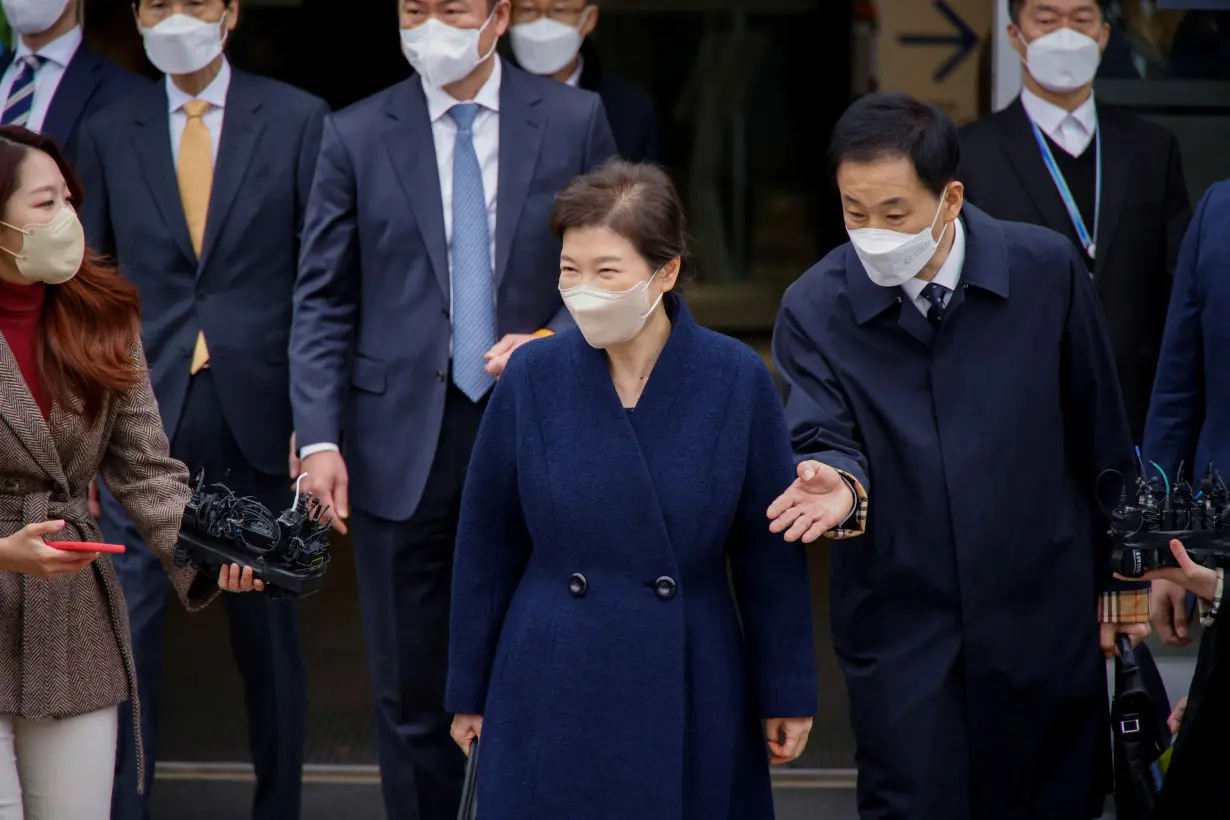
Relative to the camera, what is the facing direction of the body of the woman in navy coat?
toward the camera

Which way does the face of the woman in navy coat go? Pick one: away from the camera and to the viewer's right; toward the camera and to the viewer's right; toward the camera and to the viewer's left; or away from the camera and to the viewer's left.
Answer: toward the camera and to the viewer's left

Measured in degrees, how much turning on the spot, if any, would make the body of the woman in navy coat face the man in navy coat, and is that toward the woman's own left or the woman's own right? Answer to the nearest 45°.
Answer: approximately 135° to the woman's own left

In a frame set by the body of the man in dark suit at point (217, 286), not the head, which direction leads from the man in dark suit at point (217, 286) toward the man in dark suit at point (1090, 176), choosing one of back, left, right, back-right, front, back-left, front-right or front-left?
left

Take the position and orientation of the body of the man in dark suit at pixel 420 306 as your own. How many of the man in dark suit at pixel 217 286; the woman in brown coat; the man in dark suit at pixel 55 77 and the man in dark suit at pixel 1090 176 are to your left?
1

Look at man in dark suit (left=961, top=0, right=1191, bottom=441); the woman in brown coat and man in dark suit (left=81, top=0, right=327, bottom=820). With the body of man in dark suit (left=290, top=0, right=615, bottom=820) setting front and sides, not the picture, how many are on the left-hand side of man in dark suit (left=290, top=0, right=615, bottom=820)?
1

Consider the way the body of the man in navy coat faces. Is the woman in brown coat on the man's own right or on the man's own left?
on the man's own right

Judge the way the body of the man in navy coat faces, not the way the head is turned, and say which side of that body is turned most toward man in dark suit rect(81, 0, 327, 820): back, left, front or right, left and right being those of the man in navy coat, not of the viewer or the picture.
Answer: right

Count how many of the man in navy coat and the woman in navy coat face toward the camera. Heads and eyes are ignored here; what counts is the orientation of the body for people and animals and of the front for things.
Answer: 2

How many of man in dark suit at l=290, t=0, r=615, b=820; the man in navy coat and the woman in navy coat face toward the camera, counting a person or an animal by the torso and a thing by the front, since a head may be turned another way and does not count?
3

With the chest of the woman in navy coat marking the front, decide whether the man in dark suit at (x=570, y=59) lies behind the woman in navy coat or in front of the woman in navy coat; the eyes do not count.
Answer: behind

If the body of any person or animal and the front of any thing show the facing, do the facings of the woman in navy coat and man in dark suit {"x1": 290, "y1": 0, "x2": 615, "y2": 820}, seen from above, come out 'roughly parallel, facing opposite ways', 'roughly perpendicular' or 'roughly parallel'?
roughly parallel

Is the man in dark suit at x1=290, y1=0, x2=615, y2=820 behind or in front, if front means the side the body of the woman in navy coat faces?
behind
